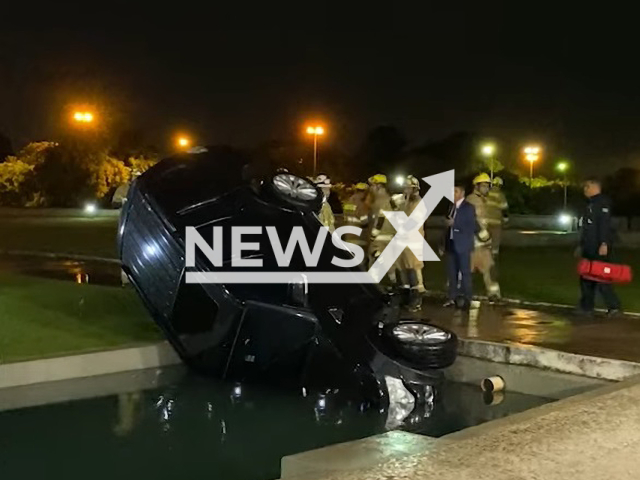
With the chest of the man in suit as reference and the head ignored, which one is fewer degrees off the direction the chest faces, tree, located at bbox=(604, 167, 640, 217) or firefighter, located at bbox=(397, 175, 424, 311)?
the firefighter

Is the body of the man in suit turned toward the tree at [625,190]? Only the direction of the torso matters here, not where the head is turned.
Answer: no

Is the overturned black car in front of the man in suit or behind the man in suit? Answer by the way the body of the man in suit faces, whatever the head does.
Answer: in front

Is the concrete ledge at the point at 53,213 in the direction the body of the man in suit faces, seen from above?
no

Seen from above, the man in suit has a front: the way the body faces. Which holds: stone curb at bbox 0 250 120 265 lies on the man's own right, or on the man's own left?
on the man's own right

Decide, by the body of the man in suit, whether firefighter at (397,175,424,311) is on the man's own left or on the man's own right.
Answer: on the man's own right

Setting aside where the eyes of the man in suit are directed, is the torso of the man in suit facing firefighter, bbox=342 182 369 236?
no

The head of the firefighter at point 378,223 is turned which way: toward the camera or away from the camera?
toward the camera

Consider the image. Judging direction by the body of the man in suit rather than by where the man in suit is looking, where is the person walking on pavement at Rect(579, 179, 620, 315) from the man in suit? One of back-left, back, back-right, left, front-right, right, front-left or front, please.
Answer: back-left

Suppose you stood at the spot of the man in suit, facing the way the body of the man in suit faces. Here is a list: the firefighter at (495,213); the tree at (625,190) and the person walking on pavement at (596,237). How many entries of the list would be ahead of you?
0

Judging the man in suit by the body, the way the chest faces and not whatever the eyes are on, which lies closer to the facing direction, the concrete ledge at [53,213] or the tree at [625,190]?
the concrete ledge

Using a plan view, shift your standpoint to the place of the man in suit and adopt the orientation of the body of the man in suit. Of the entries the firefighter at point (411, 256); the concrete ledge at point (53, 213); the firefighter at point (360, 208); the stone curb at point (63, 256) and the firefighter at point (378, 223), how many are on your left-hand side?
0

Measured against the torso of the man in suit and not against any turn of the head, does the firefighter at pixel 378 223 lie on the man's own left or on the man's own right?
on the man's own right

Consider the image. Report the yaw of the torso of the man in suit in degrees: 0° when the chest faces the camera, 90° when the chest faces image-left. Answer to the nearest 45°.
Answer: approximately 45°

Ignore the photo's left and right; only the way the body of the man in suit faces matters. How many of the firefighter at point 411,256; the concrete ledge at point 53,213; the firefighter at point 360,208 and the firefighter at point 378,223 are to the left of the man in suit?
0
